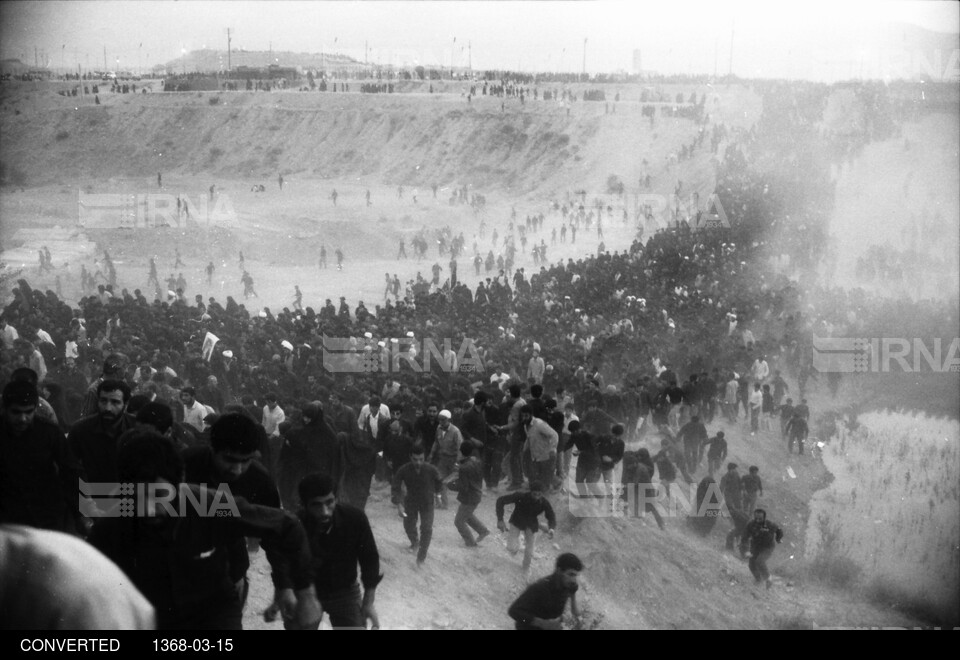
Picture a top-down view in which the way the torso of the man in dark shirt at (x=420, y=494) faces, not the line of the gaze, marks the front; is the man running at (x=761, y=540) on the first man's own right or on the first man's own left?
on the first man's own left

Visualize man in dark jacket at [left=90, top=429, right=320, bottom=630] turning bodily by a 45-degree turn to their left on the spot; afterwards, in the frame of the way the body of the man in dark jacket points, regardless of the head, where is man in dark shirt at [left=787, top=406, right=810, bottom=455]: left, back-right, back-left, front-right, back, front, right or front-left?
back-left

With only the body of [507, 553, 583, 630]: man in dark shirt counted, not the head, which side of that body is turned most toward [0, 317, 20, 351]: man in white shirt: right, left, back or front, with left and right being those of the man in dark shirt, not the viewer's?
back

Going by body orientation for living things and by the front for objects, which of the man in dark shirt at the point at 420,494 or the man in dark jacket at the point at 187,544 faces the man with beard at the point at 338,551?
the man in dark shirt

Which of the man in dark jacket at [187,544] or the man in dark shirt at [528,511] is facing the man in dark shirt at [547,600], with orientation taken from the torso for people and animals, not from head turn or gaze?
the man in dark shirt at [528,511]
